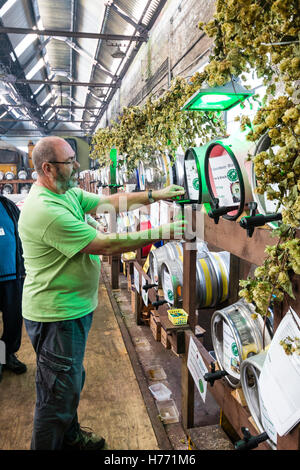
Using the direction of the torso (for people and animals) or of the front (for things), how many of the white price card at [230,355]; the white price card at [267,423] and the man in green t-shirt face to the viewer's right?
1

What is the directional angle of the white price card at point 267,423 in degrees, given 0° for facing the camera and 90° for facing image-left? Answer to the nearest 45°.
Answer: approximately 45°

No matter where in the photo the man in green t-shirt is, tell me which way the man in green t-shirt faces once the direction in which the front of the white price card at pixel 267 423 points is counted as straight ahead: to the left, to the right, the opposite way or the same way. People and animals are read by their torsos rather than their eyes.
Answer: the opposite way

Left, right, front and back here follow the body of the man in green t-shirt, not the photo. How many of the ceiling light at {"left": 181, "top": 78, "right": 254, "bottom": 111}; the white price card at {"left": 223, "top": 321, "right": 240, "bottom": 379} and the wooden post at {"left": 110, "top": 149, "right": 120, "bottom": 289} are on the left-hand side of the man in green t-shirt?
1

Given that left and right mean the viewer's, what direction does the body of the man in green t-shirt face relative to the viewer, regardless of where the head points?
facing to the right of the viewer

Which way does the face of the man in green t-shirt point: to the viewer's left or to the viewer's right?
to the viewer's right

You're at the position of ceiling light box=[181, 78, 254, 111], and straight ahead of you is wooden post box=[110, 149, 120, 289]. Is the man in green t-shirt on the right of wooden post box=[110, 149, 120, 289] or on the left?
left

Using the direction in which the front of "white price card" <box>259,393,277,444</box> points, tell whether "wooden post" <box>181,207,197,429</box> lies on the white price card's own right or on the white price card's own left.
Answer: on the white price card's own right

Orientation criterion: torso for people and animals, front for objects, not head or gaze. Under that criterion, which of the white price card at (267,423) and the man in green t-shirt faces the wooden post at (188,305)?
the man in green t-shirt

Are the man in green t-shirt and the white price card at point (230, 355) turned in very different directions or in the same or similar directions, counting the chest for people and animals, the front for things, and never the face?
very different directions
